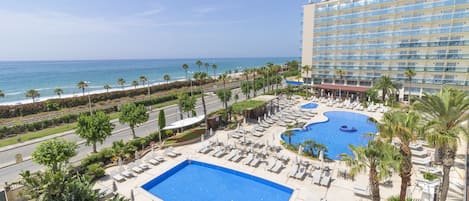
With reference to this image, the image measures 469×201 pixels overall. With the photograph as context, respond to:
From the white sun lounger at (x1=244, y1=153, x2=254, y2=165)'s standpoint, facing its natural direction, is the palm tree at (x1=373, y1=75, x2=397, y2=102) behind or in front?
behind

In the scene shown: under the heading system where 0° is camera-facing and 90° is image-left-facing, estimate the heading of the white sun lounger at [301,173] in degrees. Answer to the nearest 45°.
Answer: approximately 45°

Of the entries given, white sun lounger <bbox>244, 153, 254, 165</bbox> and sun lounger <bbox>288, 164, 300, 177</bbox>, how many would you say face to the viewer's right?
0

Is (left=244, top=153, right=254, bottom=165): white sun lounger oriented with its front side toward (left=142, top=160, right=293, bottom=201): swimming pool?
yes

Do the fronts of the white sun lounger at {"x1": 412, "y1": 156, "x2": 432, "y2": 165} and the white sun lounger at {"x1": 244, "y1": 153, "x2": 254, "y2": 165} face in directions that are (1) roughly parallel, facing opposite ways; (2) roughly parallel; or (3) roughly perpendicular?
roughly perpendicular

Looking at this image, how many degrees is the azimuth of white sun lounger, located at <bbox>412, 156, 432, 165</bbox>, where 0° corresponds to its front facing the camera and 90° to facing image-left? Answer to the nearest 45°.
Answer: approximately 90°

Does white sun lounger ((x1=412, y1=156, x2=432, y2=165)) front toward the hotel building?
no

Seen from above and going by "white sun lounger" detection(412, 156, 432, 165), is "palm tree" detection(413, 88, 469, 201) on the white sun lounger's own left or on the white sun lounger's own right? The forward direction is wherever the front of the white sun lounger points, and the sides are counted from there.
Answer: on the white sun lounger's own left

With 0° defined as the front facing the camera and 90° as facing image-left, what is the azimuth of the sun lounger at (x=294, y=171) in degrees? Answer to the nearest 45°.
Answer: approximately 45°

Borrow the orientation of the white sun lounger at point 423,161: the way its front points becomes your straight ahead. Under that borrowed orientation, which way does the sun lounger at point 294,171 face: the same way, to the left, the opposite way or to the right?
to the left

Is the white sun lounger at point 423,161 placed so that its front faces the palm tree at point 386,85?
no

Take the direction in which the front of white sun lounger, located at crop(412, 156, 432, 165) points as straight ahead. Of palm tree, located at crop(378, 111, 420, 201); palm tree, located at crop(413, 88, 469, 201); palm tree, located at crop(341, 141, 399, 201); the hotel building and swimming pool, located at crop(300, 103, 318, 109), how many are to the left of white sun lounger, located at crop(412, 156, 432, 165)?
3
